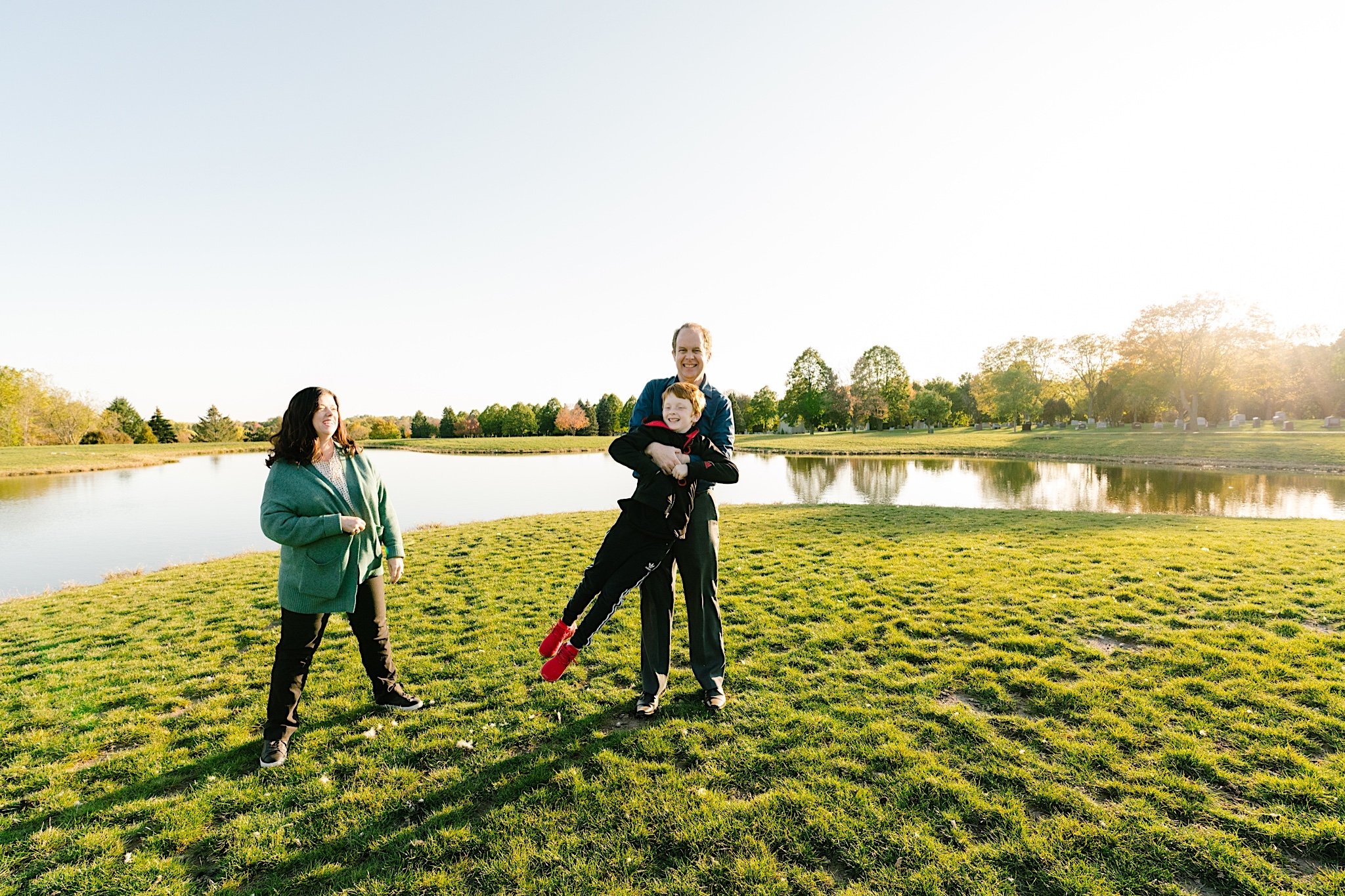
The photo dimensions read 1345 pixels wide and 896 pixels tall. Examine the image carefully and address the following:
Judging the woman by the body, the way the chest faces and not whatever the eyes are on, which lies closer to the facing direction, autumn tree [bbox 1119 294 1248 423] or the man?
the man

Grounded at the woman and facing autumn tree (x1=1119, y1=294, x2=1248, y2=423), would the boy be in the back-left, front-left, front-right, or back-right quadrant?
front-right

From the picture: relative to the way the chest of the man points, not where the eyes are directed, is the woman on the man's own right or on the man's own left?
on the man's own right

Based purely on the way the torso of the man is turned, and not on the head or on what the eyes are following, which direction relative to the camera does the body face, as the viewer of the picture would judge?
toward the camera

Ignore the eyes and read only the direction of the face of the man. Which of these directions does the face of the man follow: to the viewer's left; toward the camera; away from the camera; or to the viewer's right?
toward the camera

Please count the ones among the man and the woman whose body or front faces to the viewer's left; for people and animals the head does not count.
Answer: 0

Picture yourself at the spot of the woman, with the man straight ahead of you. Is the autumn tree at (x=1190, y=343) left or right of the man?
left

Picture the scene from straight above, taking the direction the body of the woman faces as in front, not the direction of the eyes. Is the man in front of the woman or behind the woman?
in front

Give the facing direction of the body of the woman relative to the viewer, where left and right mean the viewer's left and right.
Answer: facing the viewer and to the right of the viewer

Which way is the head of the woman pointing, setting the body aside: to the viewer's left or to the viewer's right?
to the viewer's right
